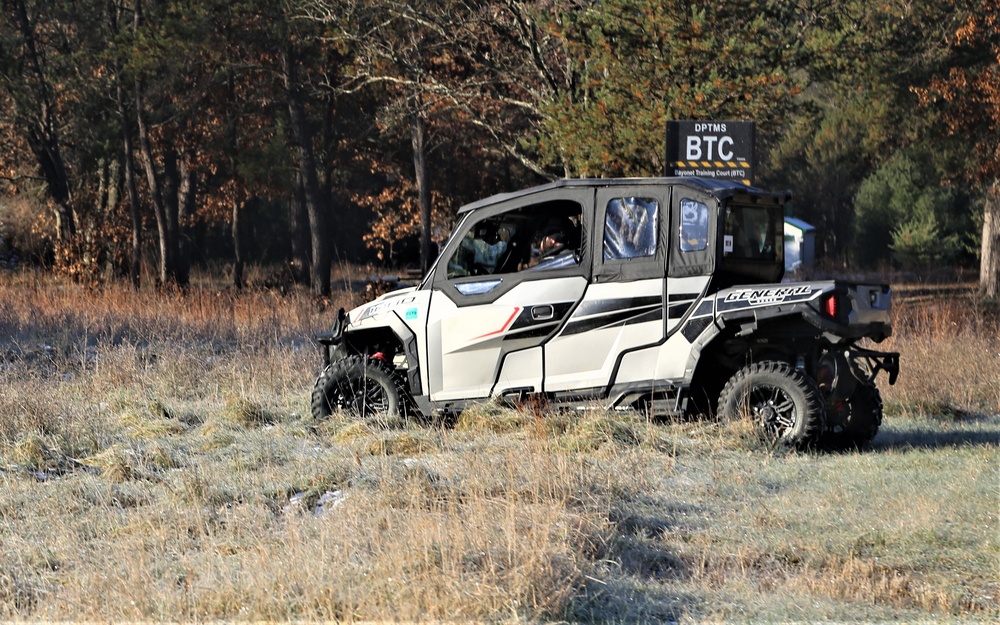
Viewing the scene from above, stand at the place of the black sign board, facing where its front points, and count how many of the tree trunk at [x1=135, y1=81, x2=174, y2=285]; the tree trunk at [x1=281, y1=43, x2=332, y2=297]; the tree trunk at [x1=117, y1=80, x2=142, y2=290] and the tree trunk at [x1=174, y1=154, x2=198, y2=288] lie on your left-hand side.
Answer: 0

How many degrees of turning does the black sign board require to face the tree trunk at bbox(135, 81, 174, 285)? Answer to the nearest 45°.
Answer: approximately 135° to its right

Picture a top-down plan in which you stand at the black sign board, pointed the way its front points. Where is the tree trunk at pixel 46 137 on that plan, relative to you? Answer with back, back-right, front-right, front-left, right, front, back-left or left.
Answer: back-right

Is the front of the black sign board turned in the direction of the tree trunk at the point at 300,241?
no

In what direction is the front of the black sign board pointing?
toward the camera

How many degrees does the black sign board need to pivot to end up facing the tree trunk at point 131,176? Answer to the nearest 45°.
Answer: approximately 135° to its right

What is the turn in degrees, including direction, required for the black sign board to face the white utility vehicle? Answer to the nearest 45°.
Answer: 0° — it already faces it

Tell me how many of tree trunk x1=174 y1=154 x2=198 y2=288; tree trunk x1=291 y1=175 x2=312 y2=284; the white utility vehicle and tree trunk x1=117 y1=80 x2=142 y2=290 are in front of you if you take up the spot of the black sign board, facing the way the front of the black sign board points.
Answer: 1

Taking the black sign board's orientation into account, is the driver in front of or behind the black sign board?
in front
